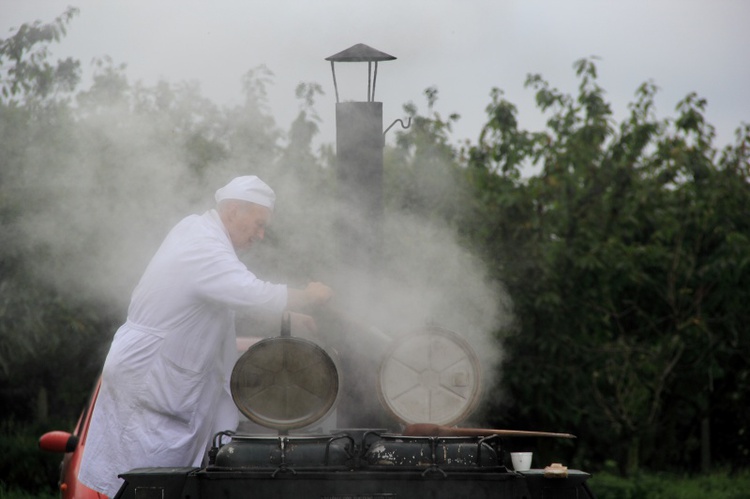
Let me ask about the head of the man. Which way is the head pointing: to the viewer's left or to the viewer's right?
to the viewer's right

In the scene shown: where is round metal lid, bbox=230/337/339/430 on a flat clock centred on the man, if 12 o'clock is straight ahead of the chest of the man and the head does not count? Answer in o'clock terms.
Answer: The round metal lid is roughly at 1 o'clock from the man.

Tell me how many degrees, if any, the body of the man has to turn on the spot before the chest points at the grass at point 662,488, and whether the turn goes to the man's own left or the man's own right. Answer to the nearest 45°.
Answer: approximately 45° to the man's own left

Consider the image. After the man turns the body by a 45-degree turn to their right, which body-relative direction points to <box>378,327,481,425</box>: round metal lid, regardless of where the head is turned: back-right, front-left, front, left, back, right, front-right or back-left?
front-left

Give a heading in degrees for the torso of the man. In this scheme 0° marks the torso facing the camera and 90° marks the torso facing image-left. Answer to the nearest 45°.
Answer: approximately 270°
